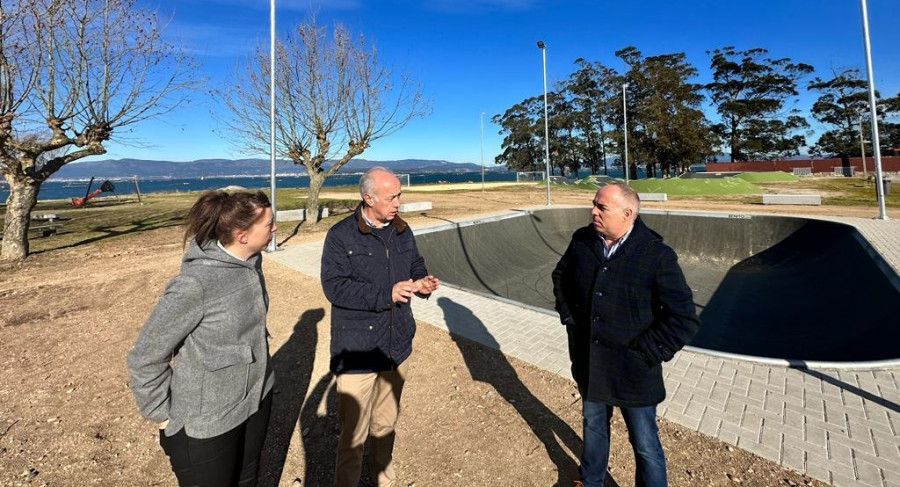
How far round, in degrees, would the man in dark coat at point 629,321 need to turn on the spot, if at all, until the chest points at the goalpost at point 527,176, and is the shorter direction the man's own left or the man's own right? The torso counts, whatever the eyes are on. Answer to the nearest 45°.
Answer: approximately 135° to the man's own right

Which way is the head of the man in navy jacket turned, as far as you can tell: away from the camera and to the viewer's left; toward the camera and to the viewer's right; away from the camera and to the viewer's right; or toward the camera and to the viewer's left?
toward the camera and to the viewer's right

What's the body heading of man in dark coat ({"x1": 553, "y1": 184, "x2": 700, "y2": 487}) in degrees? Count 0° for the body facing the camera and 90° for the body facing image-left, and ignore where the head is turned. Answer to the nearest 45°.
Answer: approximately 45°

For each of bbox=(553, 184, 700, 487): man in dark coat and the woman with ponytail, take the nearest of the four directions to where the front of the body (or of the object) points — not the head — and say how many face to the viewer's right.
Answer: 1

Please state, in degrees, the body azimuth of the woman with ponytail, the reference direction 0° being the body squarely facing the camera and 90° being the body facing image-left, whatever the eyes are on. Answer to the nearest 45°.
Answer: approximately 270°

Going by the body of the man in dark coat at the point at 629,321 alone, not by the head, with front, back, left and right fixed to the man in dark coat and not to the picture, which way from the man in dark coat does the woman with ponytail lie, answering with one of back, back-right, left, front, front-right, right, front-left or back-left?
front

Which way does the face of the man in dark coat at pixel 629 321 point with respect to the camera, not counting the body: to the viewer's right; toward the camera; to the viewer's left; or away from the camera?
to the viewer's left

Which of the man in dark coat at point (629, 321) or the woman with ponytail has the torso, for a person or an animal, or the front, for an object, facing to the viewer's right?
the woman with ponytail

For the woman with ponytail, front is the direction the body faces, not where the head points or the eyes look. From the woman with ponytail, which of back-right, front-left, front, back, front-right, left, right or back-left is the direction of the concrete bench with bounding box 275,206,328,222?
left

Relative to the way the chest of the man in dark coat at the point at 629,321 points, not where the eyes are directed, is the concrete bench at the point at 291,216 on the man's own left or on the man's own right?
on the man's own right
